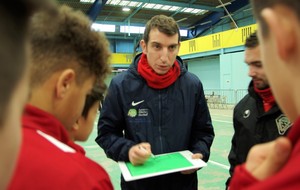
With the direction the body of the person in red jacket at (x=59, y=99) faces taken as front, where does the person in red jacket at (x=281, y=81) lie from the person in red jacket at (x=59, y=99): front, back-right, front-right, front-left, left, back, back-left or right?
right

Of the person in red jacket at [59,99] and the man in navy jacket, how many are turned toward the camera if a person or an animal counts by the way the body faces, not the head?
1

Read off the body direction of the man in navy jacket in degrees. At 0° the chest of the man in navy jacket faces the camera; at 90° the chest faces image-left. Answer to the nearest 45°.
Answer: approximately 0°

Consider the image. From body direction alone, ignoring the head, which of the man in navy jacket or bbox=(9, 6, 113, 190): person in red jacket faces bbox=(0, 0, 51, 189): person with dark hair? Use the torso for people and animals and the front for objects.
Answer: the man in navy jacket

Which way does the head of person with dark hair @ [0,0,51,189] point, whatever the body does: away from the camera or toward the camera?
away from the camera

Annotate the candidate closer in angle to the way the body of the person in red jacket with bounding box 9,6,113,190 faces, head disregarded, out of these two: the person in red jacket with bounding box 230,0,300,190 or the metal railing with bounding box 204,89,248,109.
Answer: the metal railing

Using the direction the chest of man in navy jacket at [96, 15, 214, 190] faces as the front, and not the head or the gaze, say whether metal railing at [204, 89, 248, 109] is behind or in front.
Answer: behind

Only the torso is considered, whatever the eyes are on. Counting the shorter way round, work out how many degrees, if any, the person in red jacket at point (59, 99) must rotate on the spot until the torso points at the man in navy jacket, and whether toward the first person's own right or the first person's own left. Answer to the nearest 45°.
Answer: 0° — they already face them

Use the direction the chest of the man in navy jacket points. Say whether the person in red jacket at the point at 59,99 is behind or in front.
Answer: in front

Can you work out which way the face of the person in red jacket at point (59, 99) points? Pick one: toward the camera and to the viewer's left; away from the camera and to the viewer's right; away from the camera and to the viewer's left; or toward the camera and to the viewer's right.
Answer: away from the camera and to the viewer's right

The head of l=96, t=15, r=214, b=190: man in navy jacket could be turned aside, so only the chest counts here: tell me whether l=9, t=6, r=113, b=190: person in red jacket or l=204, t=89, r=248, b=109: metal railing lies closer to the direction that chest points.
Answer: the person in red jacket

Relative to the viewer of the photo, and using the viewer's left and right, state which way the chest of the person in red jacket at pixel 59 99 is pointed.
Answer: facing away from the viewer and to the right of the viewer

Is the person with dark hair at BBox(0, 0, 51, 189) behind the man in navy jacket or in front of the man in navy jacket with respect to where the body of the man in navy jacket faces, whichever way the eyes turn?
in front

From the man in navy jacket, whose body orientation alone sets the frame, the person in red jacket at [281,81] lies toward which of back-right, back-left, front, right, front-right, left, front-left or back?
front
